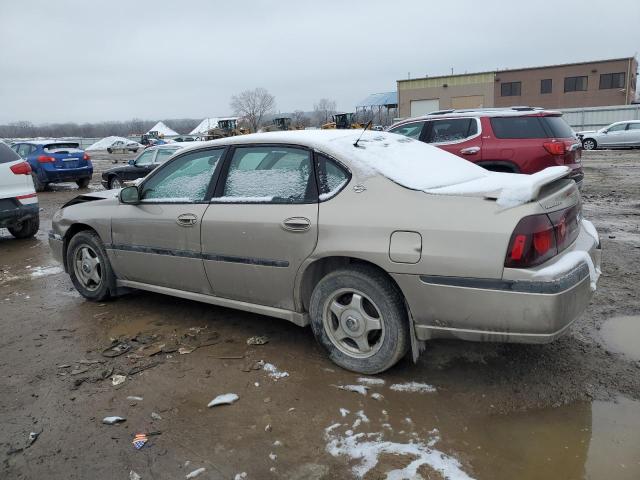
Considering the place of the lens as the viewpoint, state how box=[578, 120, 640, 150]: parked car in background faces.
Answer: facing to the left of the viewer

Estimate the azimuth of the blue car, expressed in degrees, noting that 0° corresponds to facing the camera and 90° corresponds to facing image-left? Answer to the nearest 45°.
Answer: approximately 135°

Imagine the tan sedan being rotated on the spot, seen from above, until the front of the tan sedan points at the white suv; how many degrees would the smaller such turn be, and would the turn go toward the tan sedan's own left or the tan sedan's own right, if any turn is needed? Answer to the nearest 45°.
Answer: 0° — it already faces it

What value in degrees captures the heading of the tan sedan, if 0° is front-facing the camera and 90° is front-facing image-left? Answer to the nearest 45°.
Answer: approximately 135°

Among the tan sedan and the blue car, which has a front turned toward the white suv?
the tan sedan

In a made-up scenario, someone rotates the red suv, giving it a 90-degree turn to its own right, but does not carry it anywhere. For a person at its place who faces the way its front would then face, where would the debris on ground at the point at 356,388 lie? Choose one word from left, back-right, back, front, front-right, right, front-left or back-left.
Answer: back-right

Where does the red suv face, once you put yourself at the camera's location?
facing away from the viewer and to the left of the viewer

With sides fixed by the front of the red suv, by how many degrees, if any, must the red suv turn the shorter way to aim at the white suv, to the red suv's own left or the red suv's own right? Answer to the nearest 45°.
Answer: approximately 45° to the red suv's own left

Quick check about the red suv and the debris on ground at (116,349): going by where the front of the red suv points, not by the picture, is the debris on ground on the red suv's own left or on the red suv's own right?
on the red suv's own left

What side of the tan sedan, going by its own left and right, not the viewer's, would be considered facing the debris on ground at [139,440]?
left
